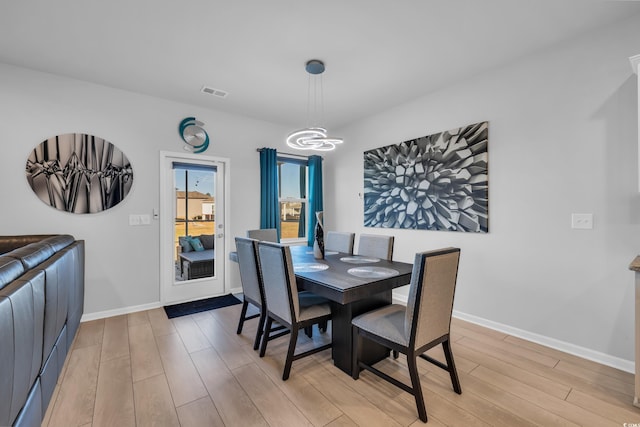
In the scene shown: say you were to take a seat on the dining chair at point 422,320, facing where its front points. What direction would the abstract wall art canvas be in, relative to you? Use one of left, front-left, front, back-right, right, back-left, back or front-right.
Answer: front-right

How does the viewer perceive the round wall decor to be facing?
facing the viewer

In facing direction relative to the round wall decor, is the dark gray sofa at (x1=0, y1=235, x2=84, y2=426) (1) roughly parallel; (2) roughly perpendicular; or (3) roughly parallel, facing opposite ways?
roughly perpendicular

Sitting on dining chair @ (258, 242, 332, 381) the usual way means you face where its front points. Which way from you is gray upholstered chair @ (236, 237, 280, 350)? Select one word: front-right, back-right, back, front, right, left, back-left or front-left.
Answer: left

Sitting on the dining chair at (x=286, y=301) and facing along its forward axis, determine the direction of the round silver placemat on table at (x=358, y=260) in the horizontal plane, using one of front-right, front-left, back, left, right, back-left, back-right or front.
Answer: front

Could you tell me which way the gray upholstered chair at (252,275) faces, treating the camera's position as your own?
facing away from the viewer and to the right of the viewer

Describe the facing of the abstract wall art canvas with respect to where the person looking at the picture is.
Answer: facing the viewer and to the left of the viewer

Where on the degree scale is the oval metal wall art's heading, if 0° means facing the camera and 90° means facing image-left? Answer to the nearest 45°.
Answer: approximately 0°

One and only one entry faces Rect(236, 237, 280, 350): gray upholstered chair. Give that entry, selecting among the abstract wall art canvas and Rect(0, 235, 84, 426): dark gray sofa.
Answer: the abstract wall art canvas
